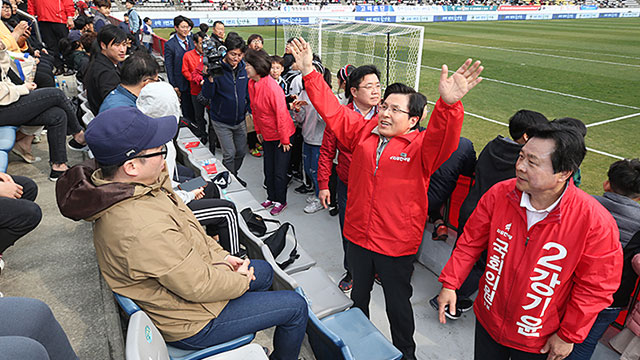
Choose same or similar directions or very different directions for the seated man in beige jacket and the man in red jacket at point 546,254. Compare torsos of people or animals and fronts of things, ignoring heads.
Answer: very different directions

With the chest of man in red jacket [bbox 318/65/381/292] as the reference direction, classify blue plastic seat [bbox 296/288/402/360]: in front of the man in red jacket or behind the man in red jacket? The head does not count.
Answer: in front

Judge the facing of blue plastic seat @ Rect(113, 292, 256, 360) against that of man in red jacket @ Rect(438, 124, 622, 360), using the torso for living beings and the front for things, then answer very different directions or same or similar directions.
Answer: very different directions

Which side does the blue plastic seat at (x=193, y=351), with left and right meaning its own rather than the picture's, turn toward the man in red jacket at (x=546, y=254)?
front

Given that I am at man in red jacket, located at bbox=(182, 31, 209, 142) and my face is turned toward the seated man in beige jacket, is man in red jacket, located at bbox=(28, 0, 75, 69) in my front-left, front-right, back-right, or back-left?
back-right

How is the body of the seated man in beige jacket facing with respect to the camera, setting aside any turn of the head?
to the viewer's right

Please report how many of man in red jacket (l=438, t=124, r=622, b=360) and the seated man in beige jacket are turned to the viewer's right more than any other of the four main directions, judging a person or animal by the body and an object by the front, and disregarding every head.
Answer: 1

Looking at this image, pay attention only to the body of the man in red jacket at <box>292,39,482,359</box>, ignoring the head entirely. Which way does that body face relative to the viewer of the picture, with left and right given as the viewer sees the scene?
facing the viewer and to the left of the viewer

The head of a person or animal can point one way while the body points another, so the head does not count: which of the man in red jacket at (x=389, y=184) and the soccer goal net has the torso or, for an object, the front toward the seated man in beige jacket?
the man in red jacket

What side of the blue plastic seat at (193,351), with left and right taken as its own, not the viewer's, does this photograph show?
right
